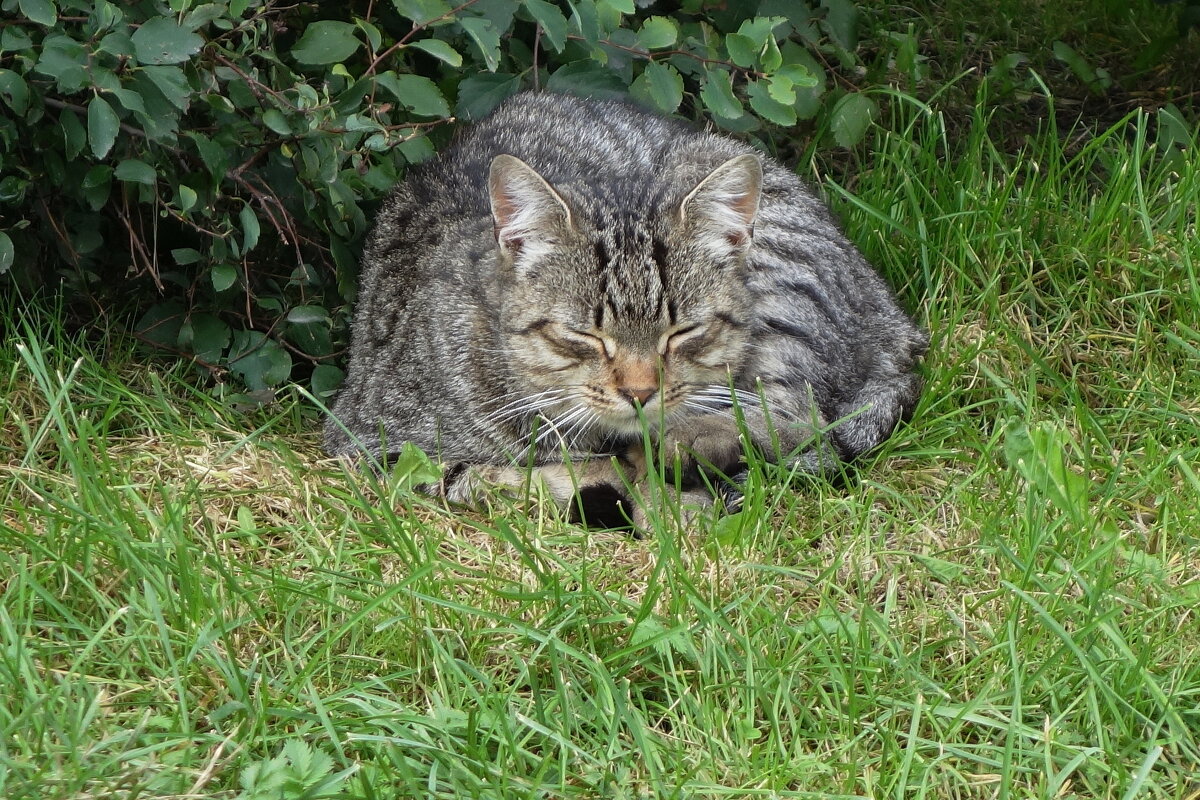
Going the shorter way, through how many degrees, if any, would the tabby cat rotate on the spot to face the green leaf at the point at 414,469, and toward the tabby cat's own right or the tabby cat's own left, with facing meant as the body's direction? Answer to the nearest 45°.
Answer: approximately 45° to the tabby cat's own right

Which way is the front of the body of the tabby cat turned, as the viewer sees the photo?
toward the camera
